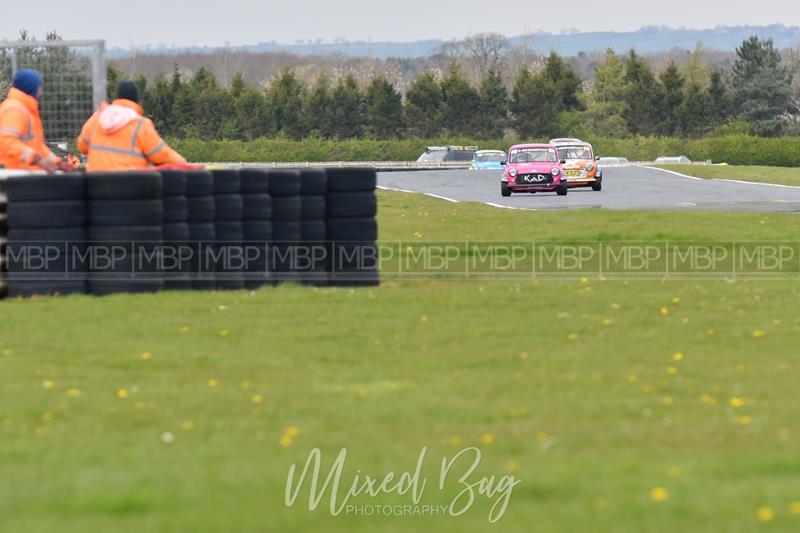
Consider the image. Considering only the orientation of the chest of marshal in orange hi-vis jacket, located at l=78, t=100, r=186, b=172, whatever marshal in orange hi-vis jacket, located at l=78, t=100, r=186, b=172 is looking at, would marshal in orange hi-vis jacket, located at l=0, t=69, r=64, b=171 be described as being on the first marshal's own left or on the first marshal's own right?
on the first marshal's own left

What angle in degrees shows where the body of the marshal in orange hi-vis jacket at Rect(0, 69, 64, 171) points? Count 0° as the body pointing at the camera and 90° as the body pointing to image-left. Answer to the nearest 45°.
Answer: approximately 270°

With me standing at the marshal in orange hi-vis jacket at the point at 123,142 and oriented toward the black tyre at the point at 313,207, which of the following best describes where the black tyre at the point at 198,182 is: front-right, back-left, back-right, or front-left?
front-right

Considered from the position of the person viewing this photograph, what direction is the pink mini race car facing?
facing the viewer

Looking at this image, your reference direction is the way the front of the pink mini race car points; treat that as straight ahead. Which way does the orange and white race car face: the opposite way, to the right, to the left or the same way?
the same way

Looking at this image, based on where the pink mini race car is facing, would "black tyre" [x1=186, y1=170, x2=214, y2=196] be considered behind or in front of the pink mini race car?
in front

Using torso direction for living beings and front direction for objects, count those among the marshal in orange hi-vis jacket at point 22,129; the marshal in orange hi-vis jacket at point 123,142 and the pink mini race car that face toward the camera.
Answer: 1

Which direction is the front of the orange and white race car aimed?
toward the camera

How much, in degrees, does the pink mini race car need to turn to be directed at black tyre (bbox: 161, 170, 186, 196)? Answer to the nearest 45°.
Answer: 0° — it already faces it

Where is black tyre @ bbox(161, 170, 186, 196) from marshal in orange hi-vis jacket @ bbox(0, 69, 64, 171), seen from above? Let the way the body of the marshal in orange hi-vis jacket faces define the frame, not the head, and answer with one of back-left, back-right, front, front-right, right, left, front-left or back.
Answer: front-right

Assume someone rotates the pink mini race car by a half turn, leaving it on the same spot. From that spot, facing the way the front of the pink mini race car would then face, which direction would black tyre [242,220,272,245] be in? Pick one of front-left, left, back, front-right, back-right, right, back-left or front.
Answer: back

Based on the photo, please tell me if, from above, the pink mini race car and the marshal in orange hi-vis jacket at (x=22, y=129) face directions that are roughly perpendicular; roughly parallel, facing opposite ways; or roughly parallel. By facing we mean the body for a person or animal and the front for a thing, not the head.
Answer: roughly perpendicular

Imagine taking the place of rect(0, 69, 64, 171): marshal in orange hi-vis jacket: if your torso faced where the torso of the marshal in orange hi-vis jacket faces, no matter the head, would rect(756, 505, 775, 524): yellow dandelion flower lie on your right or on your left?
on your right

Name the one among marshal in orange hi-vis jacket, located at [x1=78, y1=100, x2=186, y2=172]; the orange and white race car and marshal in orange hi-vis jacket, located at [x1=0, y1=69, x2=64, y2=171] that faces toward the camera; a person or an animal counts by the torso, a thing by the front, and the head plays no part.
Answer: the orange and white race car

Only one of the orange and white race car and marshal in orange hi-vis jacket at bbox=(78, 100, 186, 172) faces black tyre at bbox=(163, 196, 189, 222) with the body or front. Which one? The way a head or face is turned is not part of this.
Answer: the orange and white race car

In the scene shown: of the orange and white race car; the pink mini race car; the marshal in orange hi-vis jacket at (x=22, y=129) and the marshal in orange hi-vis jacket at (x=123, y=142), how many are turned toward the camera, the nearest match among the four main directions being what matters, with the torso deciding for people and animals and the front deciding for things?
2

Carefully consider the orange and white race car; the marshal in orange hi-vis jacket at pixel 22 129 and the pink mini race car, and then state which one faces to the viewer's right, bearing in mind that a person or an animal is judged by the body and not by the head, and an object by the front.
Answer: the marshal in orange hi-vis jacket
